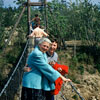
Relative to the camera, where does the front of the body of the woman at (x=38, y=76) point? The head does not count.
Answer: to the viewer's right
